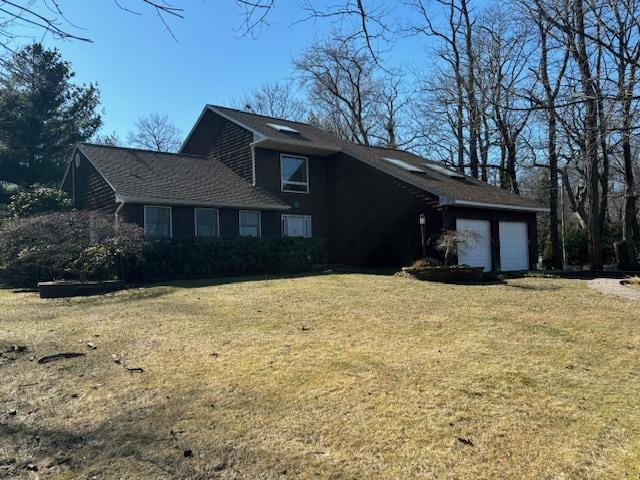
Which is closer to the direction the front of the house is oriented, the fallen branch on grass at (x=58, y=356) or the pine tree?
the fallen branch on grass

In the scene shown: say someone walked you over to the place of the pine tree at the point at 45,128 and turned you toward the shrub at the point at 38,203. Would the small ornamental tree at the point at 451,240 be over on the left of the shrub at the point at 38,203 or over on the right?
left

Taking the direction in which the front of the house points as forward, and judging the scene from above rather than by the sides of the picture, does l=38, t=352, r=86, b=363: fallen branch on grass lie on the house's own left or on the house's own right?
on the house's own right

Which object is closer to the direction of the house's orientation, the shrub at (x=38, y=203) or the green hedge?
the green hedge

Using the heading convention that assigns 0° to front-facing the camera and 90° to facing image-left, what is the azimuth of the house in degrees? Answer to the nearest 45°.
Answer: approximately 315°

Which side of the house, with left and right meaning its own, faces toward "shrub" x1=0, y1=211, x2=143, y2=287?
right

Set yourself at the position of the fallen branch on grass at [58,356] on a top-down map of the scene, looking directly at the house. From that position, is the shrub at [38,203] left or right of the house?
left

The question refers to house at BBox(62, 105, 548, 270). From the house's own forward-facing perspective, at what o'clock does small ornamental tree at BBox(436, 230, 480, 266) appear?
The small ornamental tree is roughly at 12 o'clock from the house.
